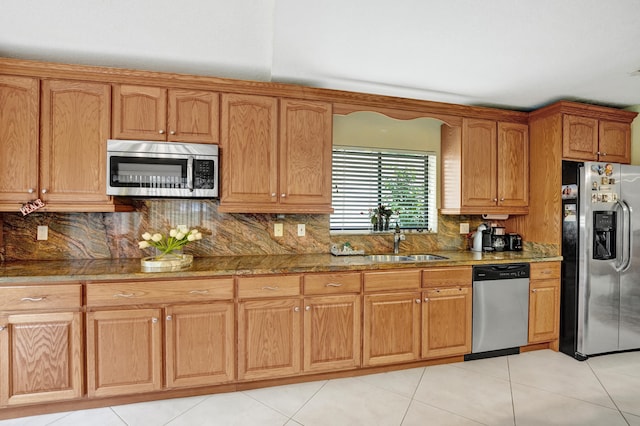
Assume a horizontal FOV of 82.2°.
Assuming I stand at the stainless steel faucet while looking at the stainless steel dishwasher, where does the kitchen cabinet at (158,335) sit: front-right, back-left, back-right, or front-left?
back-right

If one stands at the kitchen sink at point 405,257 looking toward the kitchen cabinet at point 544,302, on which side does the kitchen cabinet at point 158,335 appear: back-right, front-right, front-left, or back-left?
back-right

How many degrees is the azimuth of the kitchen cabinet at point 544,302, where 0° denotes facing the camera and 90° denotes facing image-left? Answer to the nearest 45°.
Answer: approximately 315°

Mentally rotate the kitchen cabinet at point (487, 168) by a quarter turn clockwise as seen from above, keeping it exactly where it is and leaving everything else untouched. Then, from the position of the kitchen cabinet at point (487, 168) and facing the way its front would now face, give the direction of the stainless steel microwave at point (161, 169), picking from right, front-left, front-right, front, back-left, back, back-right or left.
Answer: front

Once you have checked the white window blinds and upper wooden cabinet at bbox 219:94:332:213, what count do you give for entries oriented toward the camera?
2

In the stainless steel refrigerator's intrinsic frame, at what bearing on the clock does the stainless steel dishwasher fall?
The stainless steel dishwasher is roughly at 3 o'clock from the stainless steel refrigerator.

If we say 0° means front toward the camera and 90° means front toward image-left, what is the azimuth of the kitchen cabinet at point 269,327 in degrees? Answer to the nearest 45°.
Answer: approximately 0°

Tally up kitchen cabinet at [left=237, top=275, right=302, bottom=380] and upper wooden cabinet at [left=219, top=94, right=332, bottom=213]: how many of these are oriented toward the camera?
2

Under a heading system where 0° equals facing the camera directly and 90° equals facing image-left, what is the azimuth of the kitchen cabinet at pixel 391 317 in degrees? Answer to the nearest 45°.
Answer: approximately 315°

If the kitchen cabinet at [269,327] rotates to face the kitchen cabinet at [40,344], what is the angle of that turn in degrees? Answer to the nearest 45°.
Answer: approximately 90° to its right
